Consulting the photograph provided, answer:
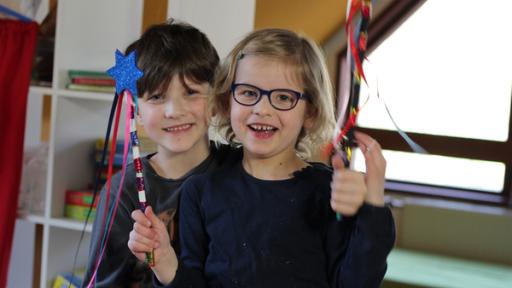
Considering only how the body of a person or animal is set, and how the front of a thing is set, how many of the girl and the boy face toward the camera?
2

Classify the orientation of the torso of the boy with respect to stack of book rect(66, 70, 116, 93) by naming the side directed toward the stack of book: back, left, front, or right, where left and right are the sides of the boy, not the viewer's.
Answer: back

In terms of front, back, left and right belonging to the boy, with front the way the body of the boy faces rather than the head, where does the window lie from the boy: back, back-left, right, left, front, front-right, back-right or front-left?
back-left

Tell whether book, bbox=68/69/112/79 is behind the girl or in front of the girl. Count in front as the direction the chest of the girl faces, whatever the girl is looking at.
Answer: behind

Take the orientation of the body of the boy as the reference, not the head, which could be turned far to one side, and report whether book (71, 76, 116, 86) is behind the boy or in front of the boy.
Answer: behind

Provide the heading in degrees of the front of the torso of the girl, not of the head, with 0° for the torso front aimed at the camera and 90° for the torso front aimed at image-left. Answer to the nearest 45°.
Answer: approximately 0°

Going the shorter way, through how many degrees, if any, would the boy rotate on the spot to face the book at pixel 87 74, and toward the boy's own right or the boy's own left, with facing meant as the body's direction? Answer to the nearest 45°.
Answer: approximately 180°

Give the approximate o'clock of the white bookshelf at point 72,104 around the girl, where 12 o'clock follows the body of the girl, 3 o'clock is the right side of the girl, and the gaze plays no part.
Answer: The white bookshelf is roughly at 5 o'clock from the girl.
